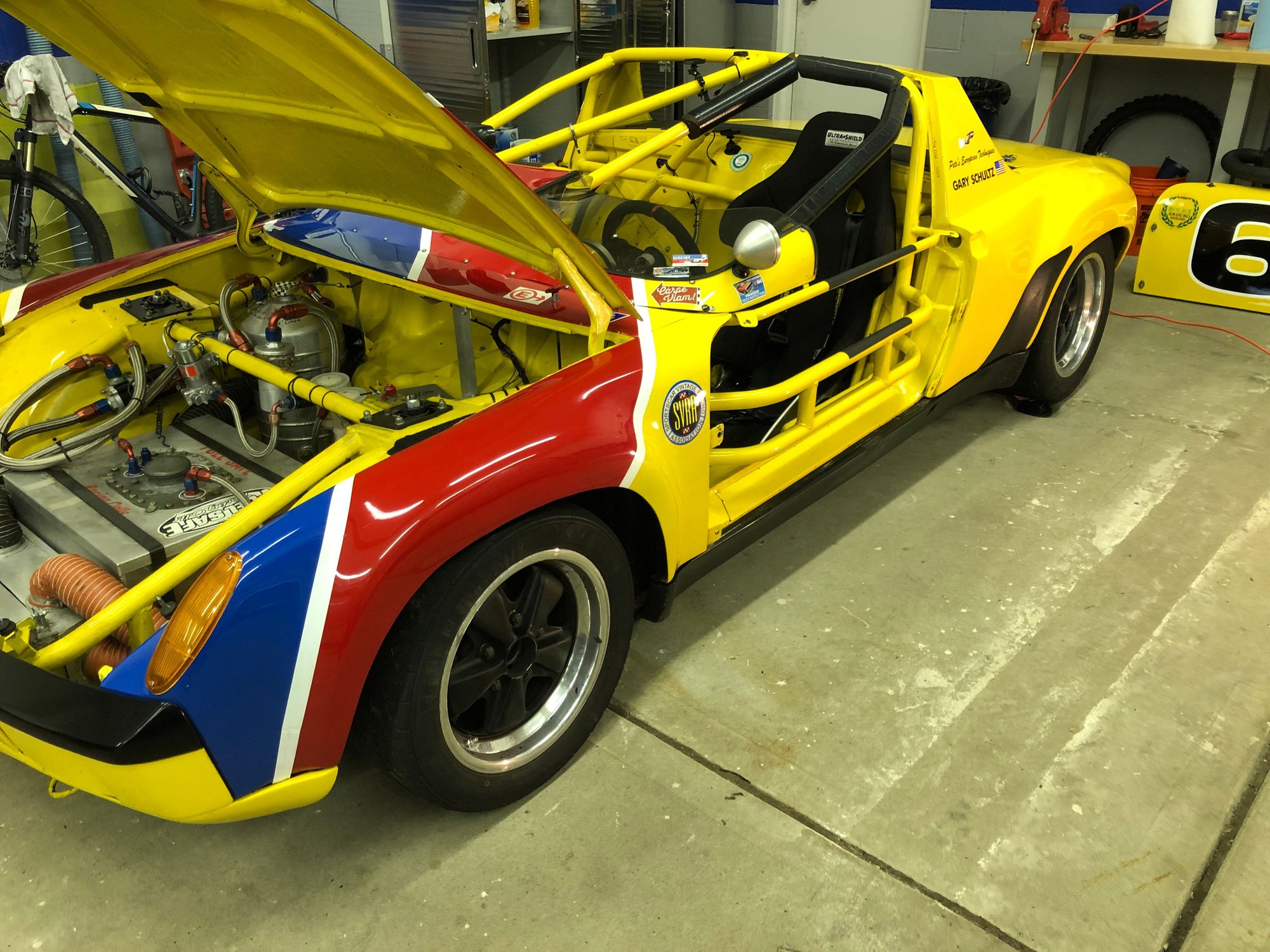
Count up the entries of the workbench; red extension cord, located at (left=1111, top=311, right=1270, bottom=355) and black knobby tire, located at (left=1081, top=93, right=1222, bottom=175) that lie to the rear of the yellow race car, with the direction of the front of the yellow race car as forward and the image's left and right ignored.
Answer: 3

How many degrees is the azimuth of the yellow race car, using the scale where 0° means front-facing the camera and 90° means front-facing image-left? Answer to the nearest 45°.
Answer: approximately 45°

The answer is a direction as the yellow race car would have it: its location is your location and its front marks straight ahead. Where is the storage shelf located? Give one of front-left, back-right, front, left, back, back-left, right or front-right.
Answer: back-right

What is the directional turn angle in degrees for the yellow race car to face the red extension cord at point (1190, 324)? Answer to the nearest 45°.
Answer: approximately 180°

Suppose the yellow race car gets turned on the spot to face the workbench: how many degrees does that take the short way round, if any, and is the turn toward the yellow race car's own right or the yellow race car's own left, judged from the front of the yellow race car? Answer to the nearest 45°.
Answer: approximately 180°

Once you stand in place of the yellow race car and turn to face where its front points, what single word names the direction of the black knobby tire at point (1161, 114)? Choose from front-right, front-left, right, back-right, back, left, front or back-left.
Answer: back

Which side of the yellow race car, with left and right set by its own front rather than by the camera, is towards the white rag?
right

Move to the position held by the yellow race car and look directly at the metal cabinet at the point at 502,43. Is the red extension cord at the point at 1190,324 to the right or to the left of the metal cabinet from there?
right

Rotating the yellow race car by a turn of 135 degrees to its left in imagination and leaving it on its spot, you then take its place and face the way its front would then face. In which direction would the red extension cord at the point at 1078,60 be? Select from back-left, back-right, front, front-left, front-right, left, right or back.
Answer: front-left

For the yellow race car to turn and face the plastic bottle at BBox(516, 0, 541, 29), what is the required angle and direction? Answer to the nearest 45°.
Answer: approximately 135° to its right

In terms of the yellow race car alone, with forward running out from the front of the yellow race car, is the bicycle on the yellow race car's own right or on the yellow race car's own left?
on the yellow race car's own right

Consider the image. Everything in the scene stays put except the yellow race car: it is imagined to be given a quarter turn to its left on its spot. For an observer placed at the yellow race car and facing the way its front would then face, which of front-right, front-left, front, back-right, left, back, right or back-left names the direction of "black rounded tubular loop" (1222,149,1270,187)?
left
